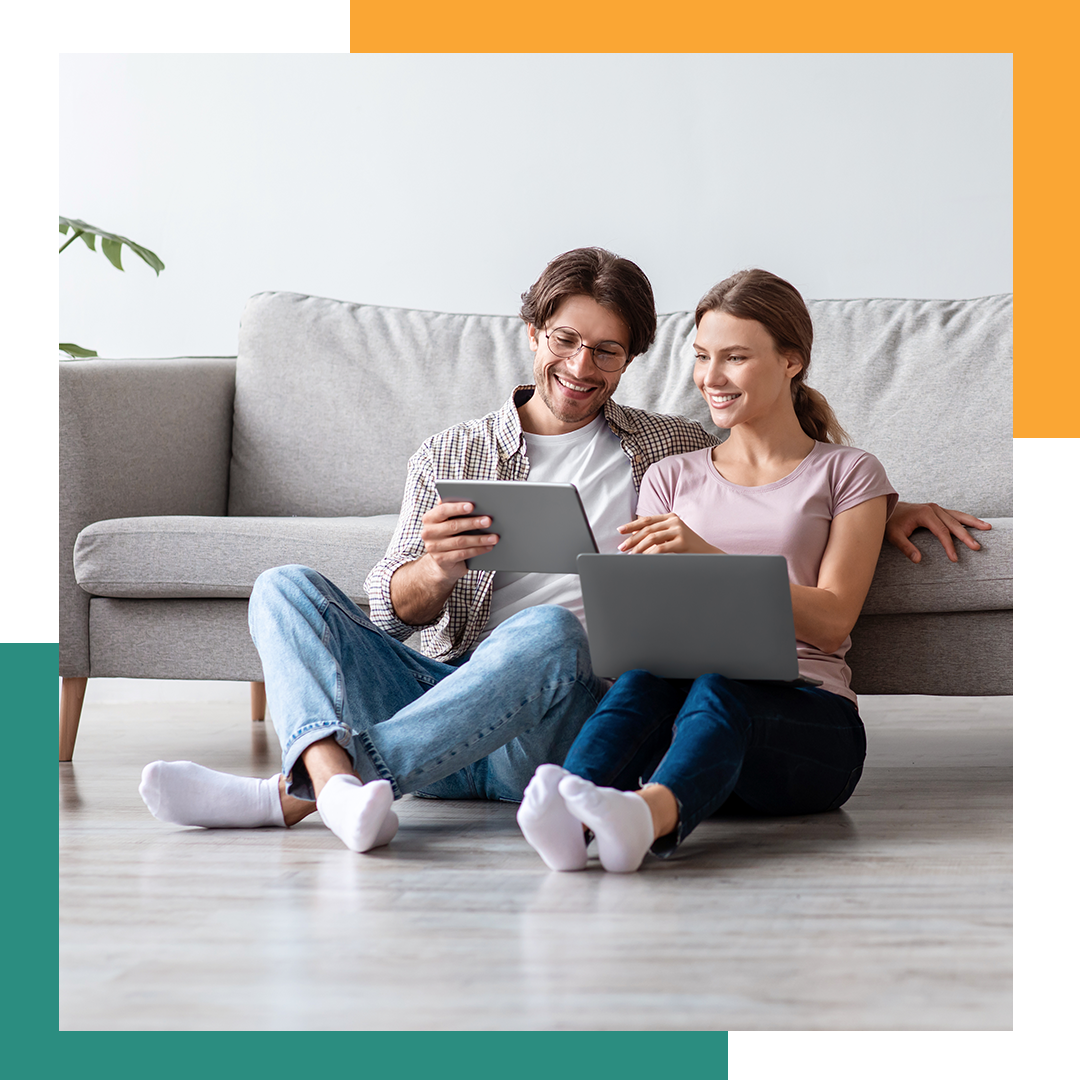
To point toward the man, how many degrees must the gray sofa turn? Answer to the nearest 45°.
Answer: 0° — it already faces them

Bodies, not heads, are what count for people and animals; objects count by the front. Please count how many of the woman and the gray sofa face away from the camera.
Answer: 0

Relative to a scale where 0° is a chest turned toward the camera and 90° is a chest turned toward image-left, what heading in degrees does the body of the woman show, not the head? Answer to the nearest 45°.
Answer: approximately 45°
